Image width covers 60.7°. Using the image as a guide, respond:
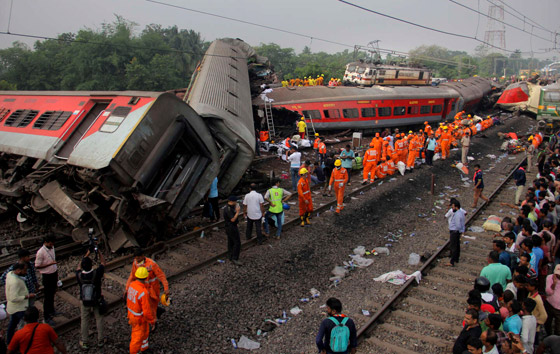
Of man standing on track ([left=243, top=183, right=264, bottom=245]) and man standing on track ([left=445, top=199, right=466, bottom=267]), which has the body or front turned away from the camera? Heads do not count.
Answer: man standing on track ([left=243, top=183, right=264, bottom=245])

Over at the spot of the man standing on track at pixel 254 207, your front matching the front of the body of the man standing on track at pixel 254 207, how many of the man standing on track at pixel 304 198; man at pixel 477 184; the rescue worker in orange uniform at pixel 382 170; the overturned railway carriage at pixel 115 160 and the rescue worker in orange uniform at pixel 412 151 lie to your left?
1

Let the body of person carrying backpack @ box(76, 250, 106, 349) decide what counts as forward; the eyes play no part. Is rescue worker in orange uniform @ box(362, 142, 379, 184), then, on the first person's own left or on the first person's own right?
on the first person's own right

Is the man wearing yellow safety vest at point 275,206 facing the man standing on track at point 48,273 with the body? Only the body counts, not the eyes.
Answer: no

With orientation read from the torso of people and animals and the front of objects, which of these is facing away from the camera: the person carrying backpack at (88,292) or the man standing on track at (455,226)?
the person carrying backpack

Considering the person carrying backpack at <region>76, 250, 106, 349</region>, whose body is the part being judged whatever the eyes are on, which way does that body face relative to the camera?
away from the camera

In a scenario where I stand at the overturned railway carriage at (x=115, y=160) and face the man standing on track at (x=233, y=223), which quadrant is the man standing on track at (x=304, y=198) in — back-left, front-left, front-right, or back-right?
front-left

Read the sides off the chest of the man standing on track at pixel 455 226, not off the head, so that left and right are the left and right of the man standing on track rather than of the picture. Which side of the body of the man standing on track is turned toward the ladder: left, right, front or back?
right

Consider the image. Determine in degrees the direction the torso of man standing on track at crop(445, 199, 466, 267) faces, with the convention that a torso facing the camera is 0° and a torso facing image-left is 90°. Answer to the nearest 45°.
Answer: approximately 45°

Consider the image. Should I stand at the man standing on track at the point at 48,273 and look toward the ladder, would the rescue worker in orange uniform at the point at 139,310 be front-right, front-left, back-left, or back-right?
back-right

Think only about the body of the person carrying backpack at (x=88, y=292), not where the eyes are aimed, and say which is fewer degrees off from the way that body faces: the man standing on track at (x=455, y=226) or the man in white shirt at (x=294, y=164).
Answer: the man in white shirt

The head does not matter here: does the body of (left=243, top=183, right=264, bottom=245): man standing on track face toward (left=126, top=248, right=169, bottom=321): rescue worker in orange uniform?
no
